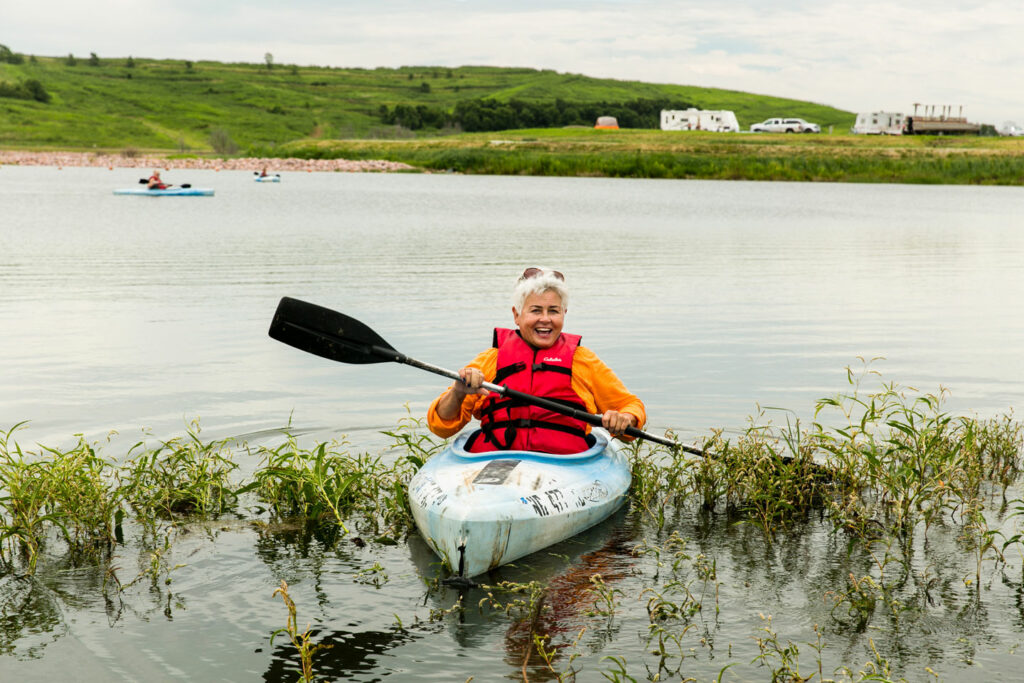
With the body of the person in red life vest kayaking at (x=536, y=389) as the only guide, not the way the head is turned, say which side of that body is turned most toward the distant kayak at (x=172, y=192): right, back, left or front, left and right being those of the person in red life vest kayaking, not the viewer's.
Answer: back

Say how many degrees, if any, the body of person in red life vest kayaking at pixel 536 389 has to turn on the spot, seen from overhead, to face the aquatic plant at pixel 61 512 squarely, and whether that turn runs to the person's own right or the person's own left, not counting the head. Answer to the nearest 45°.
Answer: approximately 90° to the person's own right

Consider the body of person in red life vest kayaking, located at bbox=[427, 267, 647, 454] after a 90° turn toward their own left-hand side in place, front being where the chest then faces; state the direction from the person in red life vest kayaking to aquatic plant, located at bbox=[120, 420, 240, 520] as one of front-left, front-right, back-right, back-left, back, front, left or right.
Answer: back

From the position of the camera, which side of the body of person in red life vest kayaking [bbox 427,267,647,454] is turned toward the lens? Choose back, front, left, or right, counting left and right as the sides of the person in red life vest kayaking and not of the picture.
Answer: front

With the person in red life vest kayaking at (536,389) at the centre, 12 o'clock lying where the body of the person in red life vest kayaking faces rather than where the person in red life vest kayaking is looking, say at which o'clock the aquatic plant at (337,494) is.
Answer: The aquatic plant is roughly at 3 o'clock from the person in red life vest kayaking.

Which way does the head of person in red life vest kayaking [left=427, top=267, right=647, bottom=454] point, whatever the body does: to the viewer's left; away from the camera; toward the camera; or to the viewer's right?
toward the camera

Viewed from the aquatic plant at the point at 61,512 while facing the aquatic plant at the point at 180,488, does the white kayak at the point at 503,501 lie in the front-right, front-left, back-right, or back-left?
front-right
